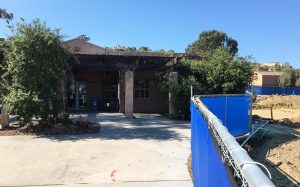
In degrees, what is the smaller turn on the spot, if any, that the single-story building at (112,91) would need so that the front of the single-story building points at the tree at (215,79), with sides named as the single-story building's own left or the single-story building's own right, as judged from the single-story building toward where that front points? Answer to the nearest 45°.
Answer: approximately 45° to the single-story building's own left

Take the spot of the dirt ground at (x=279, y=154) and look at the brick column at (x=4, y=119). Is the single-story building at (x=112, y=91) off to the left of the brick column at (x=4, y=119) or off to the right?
right

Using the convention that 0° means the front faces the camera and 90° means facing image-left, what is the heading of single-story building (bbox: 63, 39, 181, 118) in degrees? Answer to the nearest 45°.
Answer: approximately 0°

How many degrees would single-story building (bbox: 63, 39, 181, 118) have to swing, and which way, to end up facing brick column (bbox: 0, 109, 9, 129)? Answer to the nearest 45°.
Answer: approximately 45° to its right

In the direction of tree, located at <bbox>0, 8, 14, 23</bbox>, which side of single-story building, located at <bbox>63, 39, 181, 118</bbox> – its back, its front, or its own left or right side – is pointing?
right
